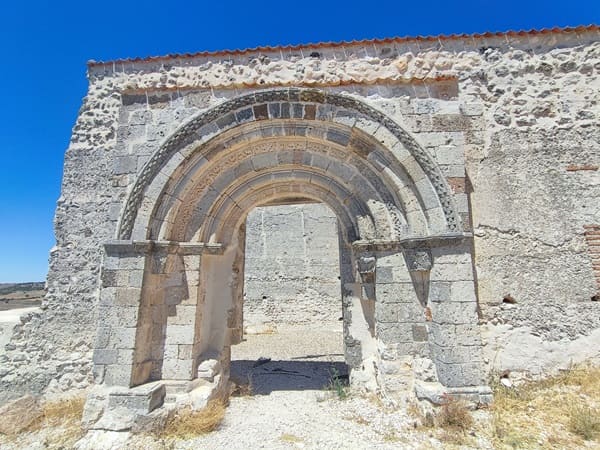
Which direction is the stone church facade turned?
toward the camera

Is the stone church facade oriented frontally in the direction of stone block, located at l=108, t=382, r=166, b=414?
no
